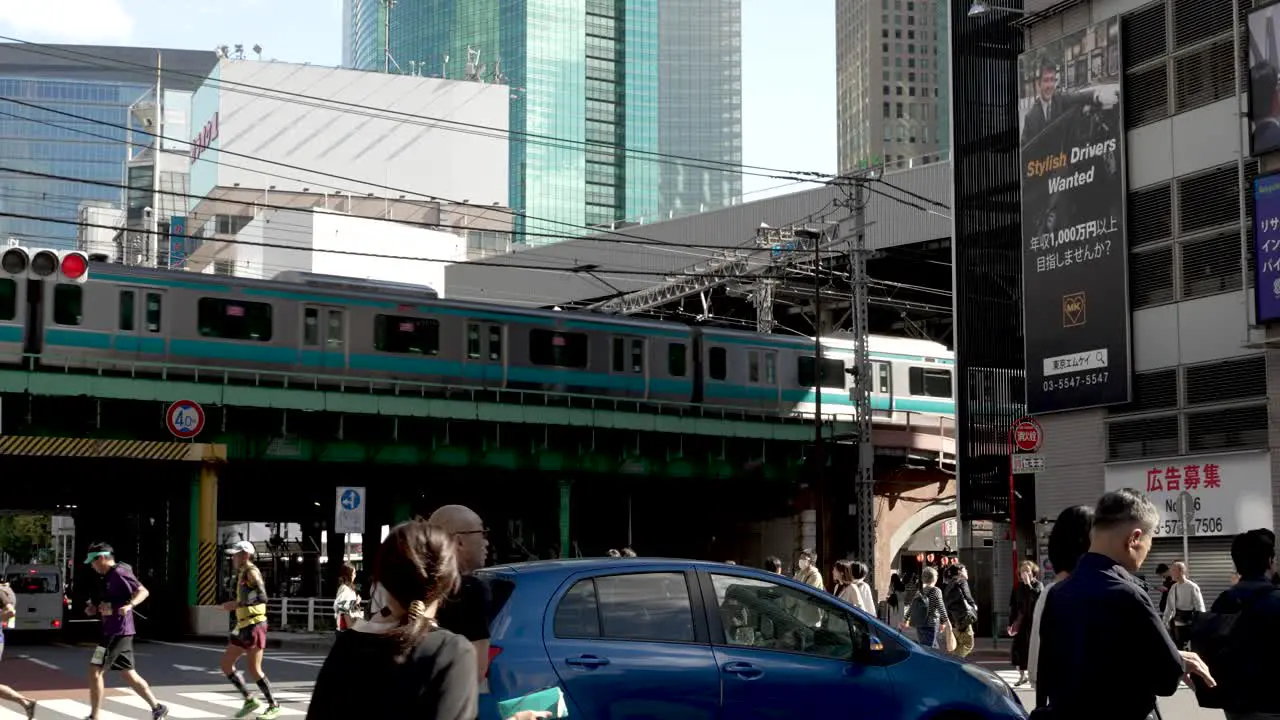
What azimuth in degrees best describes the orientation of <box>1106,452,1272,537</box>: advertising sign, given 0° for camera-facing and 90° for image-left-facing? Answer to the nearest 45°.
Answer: approximately 45°

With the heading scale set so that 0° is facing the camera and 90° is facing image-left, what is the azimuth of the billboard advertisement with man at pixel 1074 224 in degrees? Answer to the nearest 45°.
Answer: approximately 45°

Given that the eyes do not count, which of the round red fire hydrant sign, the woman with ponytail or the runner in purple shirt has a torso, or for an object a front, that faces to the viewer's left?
the runner in purple shirt

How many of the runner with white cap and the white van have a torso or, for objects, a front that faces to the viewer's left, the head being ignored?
1

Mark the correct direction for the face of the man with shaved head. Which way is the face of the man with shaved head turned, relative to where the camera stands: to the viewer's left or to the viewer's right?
to the viewer's right

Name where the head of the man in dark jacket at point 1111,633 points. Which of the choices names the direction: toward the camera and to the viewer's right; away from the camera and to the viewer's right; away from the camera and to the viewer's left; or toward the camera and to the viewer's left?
away from the camera and to the viewer's right

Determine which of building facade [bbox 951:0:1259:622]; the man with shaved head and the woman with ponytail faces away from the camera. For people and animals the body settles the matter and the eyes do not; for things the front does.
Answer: the woman with ponytail

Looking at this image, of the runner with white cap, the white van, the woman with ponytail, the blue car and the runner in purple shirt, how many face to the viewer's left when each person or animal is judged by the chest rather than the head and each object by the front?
2

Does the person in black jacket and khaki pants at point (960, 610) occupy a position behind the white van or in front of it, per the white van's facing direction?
behind

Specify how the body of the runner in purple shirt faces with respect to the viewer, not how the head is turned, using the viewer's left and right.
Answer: facing to the left of the viewer

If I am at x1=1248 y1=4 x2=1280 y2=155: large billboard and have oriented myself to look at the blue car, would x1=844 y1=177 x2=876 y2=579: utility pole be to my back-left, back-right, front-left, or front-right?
back-right

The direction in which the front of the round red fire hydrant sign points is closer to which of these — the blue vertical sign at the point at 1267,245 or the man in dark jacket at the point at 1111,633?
the man in dark jacket

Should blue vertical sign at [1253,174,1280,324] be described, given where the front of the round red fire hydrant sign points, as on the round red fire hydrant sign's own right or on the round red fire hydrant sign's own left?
on the round red fire hydrant sign's own left

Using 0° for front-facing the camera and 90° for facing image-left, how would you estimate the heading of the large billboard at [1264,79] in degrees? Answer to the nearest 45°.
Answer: approximately 45°
